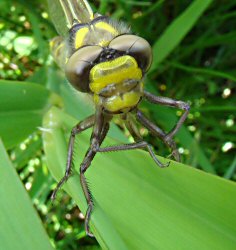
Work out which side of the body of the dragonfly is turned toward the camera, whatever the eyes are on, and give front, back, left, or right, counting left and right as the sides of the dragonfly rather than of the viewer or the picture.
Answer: front

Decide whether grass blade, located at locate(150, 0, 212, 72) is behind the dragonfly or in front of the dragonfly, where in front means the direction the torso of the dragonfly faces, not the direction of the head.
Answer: behind

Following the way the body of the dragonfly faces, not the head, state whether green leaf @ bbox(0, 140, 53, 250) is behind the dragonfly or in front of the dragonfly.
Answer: in front

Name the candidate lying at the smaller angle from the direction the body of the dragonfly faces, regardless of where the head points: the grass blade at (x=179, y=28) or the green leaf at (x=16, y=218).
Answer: the green leaf
